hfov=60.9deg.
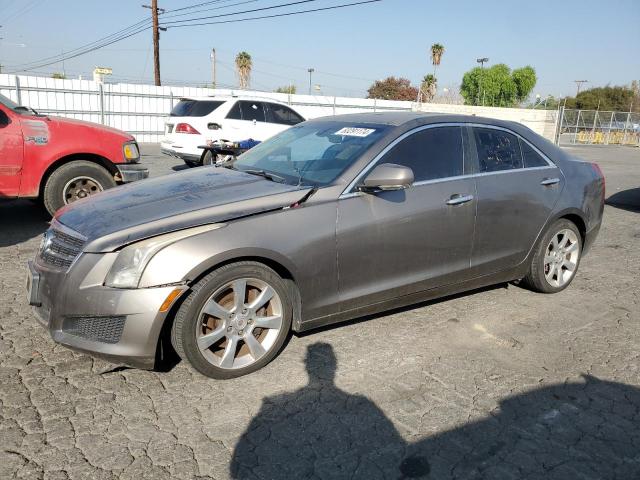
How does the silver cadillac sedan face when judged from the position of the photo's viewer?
facing the viewer and to the left of the viewer

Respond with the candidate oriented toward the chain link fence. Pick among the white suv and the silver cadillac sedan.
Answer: the white suv

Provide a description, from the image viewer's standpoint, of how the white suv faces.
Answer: facing away from the viewer and to the right of the viewer

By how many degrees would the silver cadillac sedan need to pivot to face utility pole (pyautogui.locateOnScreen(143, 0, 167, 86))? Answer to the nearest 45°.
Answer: approximately 135° to its right

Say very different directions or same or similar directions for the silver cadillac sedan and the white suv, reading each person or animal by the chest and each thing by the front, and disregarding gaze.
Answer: very different directions

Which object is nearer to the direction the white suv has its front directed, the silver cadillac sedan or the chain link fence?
the chain link fence

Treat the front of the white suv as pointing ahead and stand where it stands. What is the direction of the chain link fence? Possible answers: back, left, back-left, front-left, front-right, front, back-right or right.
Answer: front

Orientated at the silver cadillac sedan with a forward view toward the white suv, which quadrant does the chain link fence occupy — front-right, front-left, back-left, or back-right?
front-right

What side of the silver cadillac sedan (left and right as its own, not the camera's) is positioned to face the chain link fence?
back

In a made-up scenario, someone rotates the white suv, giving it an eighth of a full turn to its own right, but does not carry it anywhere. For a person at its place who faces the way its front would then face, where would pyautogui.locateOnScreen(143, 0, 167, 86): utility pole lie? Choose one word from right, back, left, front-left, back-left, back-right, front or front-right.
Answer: left
